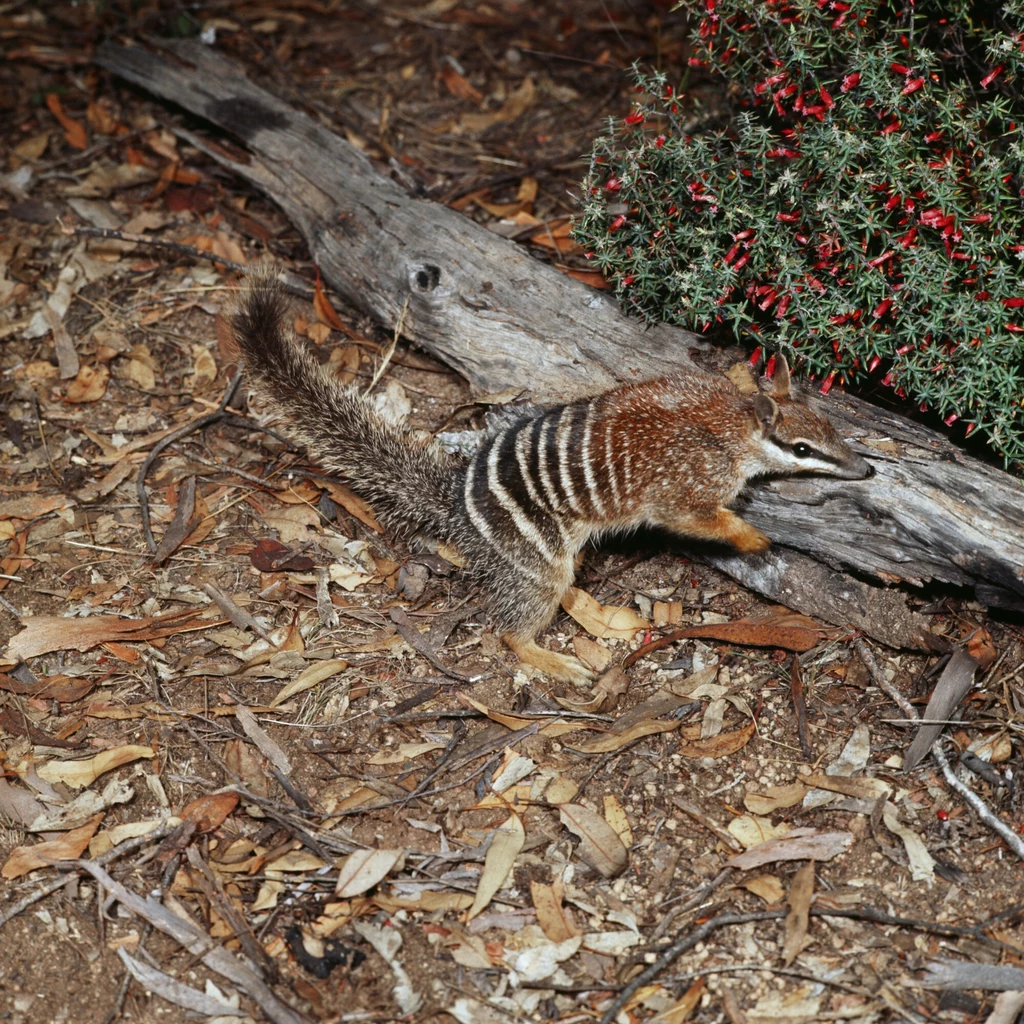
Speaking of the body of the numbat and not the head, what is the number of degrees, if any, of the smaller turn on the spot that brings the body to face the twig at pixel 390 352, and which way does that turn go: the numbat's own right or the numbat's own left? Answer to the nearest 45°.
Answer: approximately 135° to the numbat's own left

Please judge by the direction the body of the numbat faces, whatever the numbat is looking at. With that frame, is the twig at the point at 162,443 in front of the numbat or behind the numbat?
behind

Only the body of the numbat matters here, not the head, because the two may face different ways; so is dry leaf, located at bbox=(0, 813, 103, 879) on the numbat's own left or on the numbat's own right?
on the numbat's own right

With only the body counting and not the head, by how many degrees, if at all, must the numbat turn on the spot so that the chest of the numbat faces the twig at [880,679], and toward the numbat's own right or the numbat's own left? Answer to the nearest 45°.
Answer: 0° — it already faces it

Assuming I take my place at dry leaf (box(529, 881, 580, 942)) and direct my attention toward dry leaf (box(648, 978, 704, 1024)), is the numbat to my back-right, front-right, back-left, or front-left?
back-left

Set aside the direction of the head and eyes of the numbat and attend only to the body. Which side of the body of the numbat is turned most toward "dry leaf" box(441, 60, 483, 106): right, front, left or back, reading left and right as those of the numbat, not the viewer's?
left

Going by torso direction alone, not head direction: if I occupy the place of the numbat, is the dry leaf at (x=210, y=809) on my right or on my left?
on my right

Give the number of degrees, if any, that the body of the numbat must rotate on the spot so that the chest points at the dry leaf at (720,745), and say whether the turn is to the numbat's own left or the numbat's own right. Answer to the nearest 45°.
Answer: approximately 45° to the numbat's own right

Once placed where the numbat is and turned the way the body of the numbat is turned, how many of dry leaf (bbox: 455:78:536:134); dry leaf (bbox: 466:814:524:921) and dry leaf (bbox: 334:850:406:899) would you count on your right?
2

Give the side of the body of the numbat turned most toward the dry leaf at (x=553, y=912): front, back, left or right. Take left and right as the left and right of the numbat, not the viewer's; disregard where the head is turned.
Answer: right

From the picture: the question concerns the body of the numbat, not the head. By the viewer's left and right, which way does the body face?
facing to the right of the viewer

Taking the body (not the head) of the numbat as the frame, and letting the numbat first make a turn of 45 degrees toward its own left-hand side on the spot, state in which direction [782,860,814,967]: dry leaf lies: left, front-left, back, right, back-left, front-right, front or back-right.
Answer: right

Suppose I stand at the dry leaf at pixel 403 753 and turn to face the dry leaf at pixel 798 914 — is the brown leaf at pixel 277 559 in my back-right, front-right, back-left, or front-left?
back-left

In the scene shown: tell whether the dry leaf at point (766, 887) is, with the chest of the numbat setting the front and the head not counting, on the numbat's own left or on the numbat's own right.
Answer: on the numbat's own right

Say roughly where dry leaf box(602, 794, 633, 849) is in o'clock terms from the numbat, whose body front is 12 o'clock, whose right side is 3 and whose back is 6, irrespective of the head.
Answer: The dry leaf is roughly at 2 o'clock from the numbat.

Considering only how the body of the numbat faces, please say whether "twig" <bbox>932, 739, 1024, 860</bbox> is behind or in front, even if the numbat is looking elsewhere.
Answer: in front
